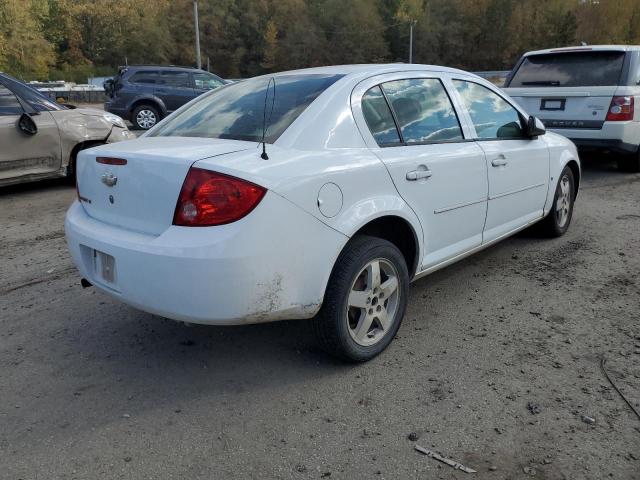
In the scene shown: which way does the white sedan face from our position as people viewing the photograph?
facing away from the viewer and to the right of the viewer

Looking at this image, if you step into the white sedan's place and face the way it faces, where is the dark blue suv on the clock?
The dark blue suv is roughly at 10 o'clock from the white sedan.
